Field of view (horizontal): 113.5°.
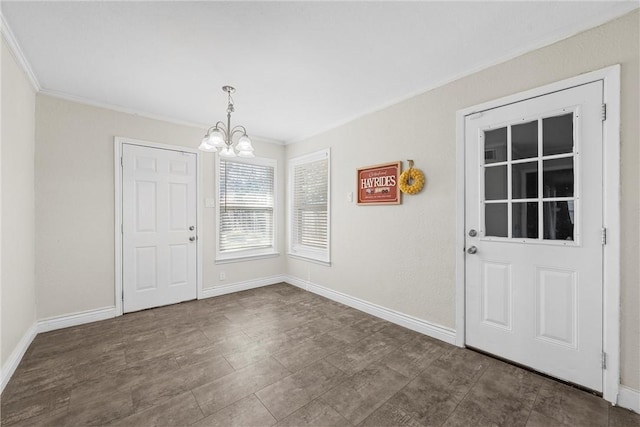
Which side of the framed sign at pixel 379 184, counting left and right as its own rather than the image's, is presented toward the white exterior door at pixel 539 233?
left

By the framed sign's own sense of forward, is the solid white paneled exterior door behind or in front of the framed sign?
in front

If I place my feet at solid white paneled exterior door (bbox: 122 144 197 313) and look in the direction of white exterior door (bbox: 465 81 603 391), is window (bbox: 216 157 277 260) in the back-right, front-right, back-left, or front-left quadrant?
front-left

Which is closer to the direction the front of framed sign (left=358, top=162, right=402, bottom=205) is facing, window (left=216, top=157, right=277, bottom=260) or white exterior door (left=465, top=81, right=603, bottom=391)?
the window

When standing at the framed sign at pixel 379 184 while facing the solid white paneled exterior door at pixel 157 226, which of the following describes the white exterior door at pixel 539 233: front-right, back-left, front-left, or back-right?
back-left

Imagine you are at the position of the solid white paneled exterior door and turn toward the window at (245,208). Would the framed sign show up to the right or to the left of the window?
right

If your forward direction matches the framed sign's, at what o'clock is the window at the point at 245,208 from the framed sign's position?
The window is roughly at 2 o'clock from the framed sign.

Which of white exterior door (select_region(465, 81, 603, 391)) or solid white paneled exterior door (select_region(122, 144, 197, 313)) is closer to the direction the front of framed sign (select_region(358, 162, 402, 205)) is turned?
the solid white paneled exterior door

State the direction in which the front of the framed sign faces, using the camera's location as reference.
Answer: facing the viewer and to the left of the viewer
